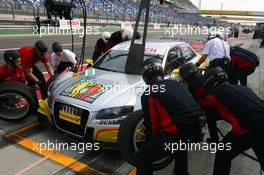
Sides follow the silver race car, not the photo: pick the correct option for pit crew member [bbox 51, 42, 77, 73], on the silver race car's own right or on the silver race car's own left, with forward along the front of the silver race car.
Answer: on the silver race car's own right

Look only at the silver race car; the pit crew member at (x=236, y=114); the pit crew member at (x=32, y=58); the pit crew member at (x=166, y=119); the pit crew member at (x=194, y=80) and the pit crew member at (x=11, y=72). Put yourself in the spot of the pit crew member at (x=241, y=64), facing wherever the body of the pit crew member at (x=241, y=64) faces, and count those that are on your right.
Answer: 0

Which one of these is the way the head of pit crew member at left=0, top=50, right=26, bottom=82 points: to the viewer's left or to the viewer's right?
to the viewer's right

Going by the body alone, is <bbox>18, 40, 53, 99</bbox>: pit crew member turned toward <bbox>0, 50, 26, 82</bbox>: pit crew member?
no

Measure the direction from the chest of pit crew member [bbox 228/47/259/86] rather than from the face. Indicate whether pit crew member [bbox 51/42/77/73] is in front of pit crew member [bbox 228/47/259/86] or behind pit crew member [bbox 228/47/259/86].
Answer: in front

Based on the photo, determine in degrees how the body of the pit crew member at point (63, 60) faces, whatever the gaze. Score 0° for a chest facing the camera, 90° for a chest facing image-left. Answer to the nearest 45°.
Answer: approximately 45°

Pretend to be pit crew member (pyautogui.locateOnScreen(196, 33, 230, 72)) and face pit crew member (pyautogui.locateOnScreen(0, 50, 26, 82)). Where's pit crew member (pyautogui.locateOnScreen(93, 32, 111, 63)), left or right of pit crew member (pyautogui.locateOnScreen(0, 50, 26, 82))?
right

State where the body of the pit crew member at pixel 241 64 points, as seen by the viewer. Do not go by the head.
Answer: to the viewer's left

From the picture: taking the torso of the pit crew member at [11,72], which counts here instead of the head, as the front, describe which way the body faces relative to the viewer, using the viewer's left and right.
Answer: facing to the right of the viewer

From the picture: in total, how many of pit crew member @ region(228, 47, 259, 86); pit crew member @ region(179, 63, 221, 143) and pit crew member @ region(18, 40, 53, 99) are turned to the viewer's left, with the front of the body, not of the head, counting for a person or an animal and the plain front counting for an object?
2

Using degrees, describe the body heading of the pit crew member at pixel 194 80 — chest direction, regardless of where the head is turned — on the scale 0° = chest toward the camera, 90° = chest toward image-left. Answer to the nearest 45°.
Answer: approximately 90°
